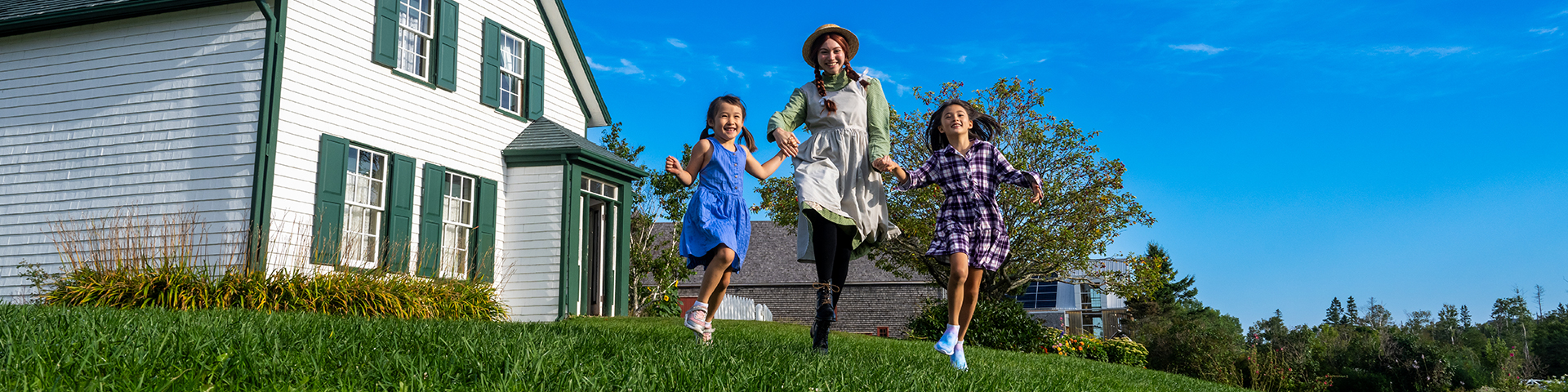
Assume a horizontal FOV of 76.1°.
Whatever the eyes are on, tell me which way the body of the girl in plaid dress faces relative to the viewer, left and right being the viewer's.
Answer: facing the viewer

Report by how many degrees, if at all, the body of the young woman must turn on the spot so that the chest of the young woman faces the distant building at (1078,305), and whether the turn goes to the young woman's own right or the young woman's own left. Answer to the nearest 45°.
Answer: approximately 180°

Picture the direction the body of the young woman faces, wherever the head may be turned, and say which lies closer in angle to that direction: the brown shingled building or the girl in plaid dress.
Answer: the girl in plaid dress

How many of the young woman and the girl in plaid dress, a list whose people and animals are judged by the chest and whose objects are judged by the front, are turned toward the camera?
2

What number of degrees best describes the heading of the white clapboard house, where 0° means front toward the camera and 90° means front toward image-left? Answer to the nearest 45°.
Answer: approximately 315°

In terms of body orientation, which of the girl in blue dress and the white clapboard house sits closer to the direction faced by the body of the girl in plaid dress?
the girl in blue dress

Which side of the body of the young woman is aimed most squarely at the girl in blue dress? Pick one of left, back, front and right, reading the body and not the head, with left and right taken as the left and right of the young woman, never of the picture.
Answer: right

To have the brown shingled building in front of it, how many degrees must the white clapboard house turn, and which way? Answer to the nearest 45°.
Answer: approximately 90° to its left

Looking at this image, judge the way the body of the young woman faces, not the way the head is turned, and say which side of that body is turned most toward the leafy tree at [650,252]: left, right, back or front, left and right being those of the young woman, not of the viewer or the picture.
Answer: back

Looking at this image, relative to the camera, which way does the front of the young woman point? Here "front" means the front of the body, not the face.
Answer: toward the camera

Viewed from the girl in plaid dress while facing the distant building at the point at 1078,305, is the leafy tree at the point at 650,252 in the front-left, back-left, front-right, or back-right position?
front-left

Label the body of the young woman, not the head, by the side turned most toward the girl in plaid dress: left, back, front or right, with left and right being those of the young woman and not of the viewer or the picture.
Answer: left
